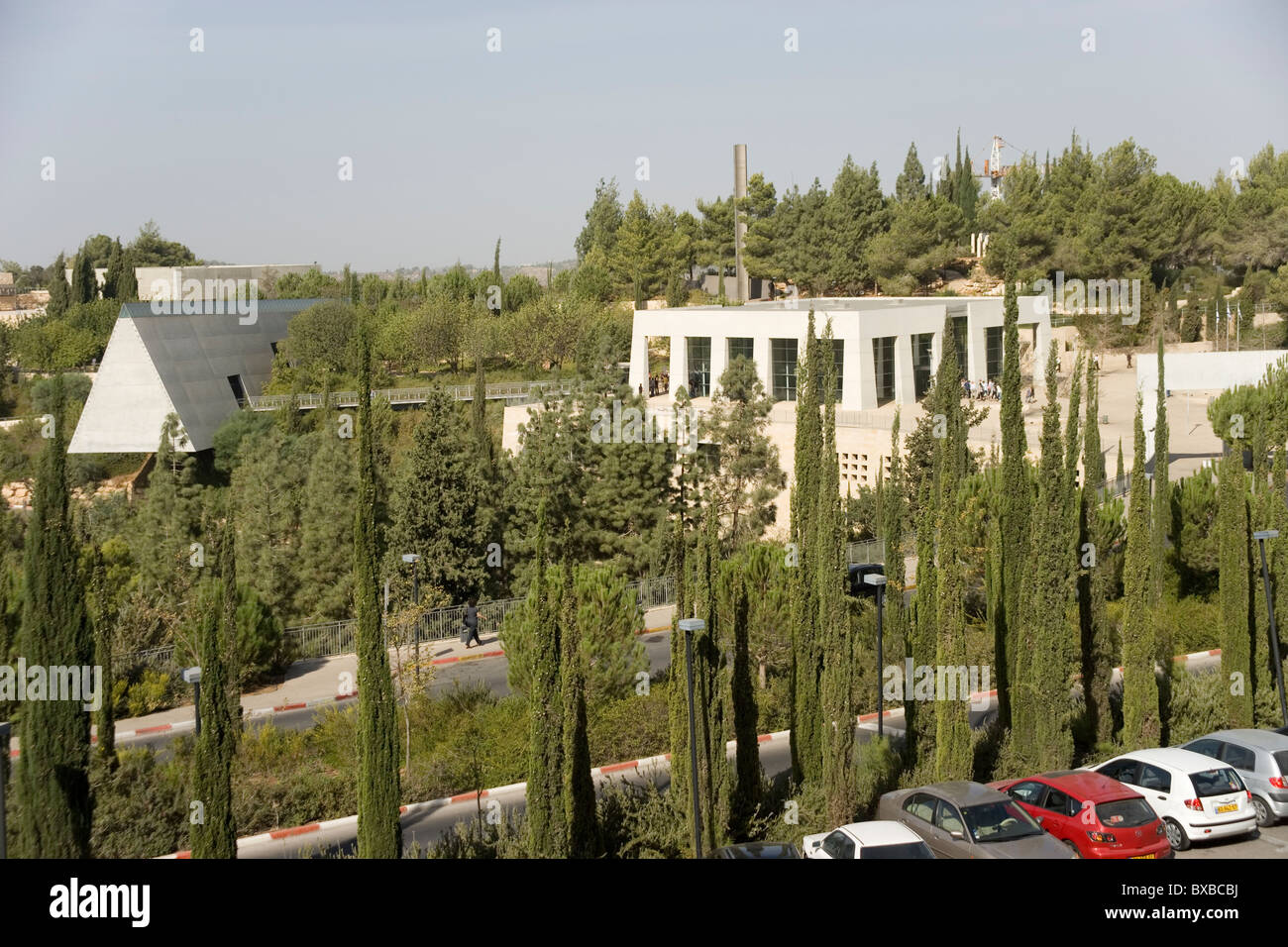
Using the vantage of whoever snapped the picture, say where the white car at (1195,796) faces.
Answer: facing away from the viewer and to the left of the viewer

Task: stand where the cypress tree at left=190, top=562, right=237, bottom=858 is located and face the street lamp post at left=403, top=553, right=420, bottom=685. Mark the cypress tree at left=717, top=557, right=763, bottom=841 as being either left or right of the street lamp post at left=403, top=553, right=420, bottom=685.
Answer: right

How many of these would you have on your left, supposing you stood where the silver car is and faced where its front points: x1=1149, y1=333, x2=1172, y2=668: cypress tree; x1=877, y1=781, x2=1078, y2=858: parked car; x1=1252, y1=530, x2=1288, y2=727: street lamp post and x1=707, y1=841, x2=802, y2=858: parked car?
2

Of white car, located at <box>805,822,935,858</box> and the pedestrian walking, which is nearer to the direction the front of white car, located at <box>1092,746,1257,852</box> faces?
the pedestrian walking

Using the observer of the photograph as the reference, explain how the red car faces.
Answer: facing away from the viewer and to the left of the viewer

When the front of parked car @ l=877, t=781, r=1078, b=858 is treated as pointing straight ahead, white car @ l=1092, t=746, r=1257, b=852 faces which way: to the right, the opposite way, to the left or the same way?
the opposite way

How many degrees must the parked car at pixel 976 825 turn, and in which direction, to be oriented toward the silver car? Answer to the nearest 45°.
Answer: approximately 90° to its left

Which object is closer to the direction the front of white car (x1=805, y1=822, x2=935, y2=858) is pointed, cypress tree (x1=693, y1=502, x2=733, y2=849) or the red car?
the cypress tree

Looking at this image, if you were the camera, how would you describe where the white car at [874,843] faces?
facing away from the viewer and to the left of the viewer

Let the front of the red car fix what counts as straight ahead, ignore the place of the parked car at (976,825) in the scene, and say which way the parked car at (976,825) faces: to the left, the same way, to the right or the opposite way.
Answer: the opposite way
